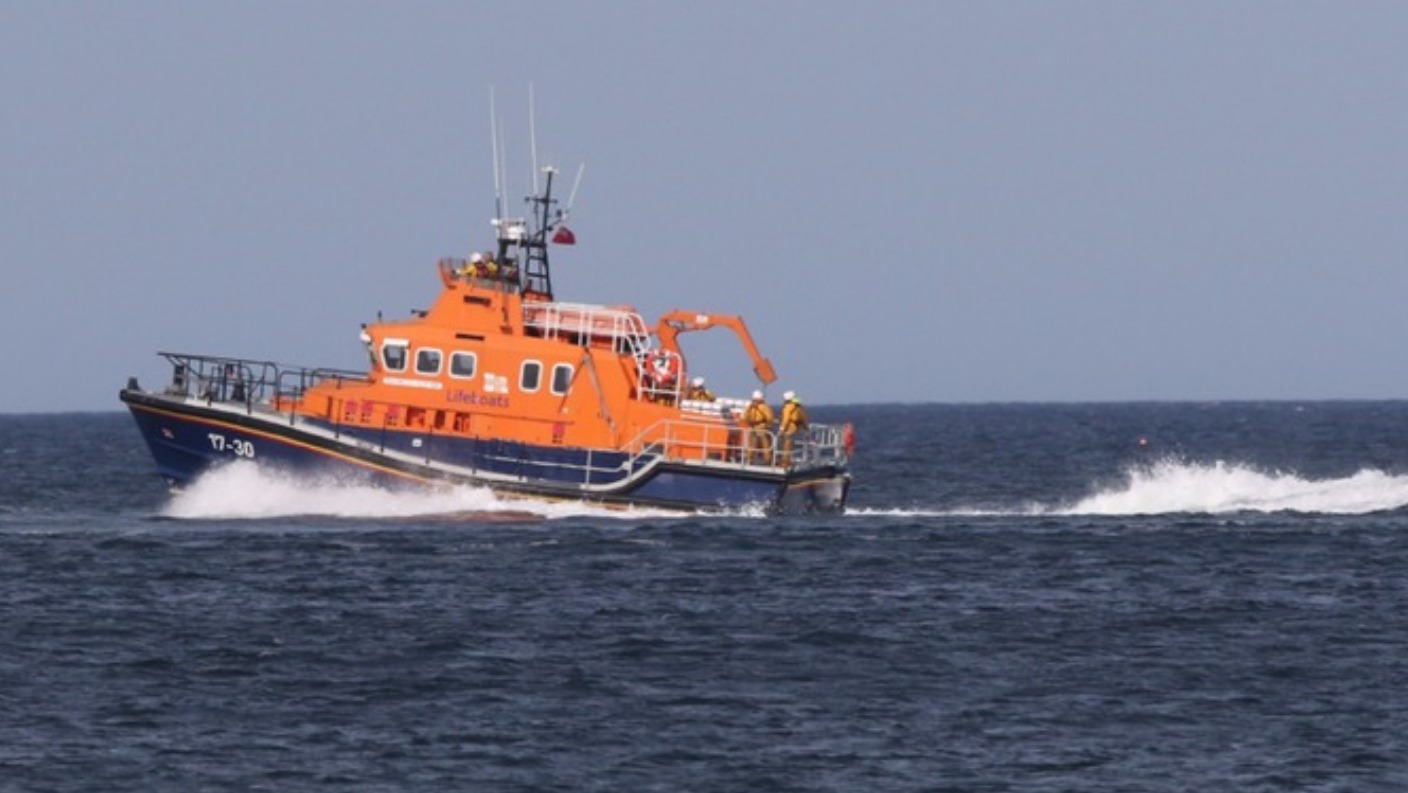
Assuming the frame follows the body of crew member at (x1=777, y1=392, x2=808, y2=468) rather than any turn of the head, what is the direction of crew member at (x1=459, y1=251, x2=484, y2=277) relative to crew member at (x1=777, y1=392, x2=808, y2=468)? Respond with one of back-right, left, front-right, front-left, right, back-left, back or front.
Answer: front

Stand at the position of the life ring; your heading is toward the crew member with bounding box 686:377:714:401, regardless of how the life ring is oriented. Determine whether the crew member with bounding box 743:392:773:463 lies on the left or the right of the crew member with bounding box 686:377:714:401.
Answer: right

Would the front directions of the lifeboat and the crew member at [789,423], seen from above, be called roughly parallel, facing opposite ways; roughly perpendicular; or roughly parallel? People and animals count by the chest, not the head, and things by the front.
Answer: roughly parallel

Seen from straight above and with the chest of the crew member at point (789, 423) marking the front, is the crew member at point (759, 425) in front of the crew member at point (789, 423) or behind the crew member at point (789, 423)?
in front

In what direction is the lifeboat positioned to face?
to the viewer's left

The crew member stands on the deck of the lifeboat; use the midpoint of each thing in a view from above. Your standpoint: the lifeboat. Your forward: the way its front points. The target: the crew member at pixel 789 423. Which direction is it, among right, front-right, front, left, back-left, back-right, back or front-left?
back

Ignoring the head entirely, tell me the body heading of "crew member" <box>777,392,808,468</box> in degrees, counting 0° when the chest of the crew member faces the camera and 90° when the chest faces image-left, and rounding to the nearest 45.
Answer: approximately 90°
